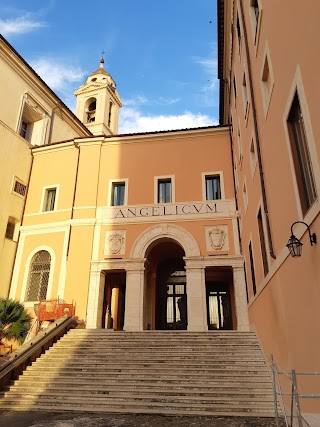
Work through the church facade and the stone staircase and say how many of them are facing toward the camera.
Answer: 2

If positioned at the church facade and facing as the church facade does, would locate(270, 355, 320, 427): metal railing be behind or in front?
in front

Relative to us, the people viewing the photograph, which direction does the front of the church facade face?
facing the viewer
